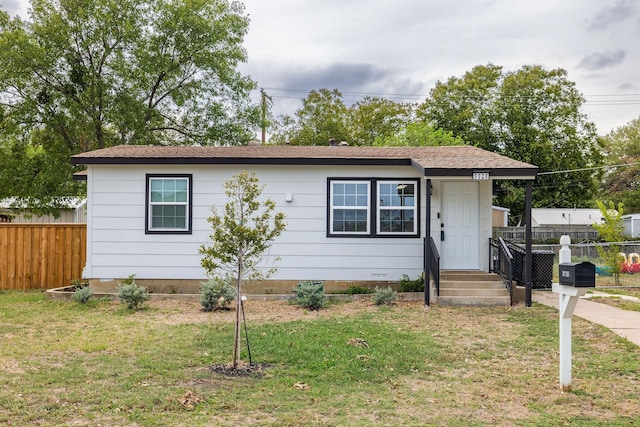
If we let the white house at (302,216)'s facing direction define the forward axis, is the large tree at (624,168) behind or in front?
behind

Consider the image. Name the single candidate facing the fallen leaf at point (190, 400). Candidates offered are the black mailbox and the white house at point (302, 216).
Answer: the white house

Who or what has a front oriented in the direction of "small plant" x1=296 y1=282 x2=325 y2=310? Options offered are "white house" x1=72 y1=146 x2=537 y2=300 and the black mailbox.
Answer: the white house

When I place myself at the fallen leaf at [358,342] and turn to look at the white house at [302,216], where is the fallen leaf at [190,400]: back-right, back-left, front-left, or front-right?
back-left

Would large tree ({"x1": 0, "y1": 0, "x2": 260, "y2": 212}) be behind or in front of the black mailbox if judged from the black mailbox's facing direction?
behind

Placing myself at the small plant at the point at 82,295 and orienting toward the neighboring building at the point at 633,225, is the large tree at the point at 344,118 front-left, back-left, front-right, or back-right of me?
front-left

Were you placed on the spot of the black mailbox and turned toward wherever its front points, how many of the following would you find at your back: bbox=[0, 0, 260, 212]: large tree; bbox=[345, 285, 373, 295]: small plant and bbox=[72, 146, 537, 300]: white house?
3

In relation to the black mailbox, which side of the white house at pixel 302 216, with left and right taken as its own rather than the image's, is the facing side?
front

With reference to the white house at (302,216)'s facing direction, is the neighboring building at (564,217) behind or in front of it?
behind

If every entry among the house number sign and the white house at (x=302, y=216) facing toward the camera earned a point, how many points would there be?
2

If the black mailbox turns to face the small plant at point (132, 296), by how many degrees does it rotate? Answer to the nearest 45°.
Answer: approximately 135° to its right

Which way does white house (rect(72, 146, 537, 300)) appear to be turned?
toward the camera

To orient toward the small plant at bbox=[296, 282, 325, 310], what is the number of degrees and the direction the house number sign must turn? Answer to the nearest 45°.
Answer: approximately 90° to its right

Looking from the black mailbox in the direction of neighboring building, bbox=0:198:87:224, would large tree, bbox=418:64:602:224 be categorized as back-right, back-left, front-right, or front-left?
front-right

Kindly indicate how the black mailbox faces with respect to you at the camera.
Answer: facing the viewer and to the right of the viewer

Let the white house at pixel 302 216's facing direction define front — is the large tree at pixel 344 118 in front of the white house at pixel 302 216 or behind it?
behind

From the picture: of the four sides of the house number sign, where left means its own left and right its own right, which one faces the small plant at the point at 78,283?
right
